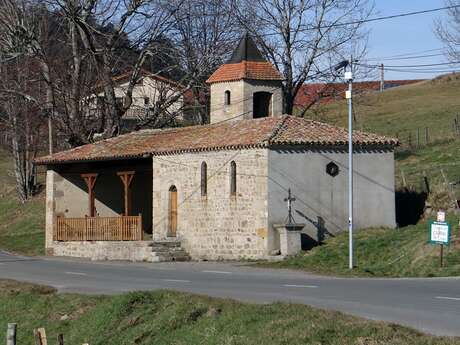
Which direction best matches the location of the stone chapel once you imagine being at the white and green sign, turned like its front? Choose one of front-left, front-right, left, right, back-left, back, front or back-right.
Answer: back-right

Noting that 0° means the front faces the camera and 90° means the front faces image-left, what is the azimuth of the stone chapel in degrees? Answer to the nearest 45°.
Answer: approximately 45°

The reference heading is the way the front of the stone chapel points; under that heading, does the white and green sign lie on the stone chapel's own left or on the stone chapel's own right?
on the stone chapel's own left

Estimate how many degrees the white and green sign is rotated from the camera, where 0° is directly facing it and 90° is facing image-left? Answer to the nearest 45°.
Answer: approximately 0°

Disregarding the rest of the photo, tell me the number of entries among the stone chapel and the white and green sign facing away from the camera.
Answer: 0
